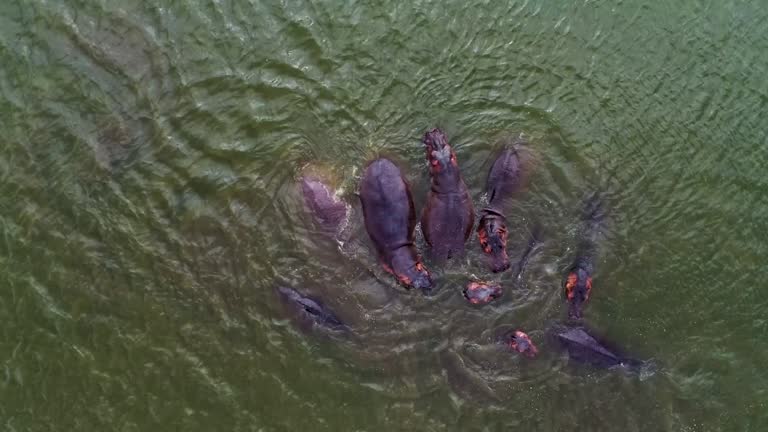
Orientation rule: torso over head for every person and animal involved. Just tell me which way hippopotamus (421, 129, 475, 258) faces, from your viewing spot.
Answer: facing away from the viewer

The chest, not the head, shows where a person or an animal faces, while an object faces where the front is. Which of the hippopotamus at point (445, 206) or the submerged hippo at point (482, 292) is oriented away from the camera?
the hippopotamus

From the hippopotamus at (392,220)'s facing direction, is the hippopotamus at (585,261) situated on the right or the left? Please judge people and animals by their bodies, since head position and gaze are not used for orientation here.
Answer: on its left

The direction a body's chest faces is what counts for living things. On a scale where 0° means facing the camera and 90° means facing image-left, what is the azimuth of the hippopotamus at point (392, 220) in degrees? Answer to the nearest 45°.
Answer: approximately 0°

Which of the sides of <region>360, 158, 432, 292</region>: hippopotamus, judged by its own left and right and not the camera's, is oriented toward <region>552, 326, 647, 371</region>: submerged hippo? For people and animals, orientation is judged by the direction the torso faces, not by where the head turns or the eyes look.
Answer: left

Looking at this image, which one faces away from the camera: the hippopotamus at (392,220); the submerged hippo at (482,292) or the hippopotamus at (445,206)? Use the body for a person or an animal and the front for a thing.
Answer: the hippopotamus at (445,206)

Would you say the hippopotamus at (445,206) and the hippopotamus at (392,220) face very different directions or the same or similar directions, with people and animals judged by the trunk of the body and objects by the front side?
very different directions

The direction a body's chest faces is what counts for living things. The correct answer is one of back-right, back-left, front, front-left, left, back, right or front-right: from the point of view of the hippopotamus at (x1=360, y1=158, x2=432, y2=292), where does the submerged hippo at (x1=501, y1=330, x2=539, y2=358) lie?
left

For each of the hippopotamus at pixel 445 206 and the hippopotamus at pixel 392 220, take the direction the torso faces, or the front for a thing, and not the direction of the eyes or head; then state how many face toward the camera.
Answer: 1
